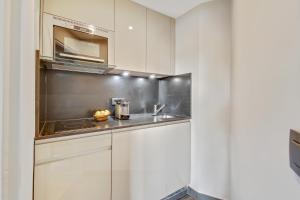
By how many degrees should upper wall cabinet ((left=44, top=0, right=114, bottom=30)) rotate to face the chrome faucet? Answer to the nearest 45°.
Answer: approximately 90° to its left

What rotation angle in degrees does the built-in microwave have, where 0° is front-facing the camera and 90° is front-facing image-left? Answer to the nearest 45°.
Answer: approximately 315°

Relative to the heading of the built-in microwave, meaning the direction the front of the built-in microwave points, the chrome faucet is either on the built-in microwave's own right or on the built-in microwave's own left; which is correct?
on the built-in microwave's own left

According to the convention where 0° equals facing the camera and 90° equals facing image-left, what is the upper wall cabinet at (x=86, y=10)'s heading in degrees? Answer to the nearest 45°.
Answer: approximately 315°
